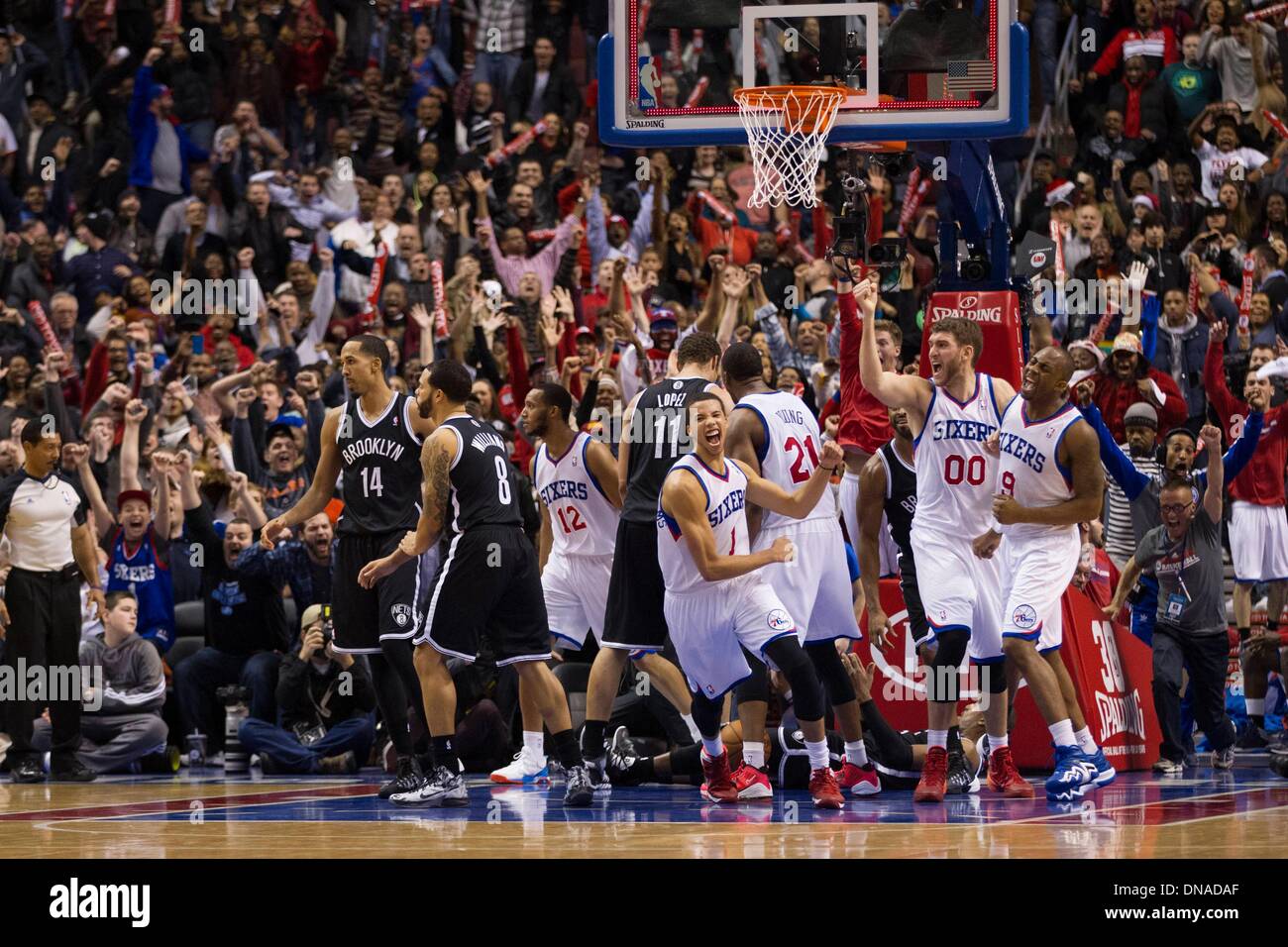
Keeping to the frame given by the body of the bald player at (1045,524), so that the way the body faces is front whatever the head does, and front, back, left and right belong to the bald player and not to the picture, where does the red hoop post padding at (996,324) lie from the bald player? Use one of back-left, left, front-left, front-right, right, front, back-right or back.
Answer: back-right

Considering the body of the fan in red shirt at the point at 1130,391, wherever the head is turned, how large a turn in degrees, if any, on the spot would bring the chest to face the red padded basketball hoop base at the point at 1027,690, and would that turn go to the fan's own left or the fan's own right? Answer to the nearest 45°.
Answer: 0° — they already face it

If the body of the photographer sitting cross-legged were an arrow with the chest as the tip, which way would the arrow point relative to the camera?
toward the camera

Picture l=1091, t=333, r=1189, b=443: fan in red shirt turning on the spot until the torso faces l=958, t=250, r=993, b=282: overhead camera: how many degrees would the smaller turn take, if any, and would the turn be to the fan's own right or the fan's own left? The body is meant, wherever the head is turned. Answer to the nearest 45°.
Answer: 0° — they already face it

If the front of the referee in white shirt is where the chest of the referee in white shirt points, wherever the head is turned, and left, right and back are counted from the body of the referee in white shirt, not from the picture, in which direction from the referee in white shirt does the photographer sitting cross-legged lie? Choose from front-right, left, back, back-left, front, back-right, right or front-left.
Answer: front-left

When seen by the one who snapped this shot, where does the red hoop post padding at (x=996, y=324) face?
facing the viewer

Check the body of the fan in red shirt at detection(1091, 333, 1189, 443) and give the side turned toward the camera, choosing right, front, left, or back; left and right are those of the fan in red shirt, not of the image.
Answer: front

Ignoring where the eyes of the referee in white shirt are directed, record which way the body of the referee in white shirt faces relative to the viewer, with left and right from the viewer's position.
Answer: facing the viewer and to the right of the viewer

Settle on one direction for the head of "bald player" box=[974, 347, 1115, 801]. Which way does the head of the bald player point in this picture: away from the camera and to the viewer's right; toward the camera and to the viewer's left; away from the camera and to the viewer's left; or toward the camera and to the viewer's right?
toward the camera and to the viewer's left

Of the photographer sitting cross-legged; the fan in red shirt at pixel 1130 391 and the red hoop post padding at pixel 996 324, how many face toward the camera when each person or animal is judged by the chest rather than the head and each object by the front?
3
